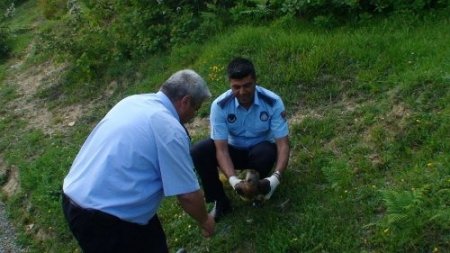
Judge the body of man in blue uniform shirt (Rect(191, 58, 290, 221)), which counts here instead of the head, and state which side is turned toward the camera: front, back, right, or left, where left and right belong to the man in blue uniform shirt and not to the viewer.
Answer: front

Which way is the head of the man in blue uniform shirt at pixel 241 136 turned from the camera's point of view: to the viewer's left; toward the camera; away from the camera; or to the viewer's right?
toward the camera

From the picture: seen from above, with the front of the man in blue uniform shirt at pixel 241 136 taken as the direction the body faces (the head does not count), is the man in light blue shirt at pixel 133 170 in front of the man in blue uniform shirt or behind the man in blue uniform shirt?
in front

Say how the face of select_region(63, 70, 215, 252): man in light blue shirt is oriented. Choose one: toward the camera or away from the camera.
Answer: away from the camera
